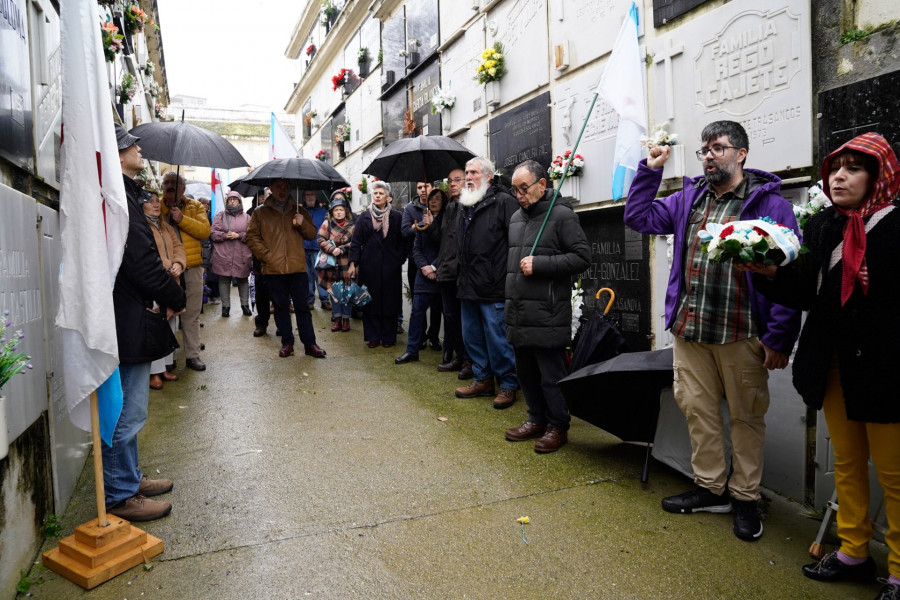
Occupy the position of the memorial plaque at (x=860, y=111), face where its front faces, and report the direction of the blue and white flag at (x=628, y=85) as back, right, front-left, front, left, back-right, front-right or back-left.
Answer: front-right

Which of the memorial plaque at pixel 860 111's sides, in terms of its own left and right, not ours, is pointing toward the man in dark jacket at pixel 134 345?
front

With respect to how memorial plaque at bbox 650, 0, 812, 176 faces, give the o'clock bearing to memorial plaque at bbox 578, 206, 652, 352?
memorial plaque at bbox 578, 206, 652, 352 is roughly at 3 o'clock from memorial plaque at bbox 650, 0, 812, 176.

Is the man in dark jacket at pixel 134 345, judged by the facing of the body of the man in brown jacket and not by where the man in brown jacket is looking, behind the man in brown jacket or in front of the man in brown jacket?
in front

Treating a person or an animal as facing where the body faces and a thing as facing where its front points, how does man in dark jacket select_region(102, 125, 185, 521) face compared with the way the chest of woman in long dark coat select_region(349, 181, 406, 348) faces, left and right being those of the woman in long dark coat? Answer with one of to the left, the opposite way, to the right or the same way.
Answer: to the left

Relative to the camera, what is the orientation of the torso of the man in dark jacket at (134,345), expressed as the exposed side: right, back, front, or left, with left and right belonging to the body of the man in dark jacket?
right

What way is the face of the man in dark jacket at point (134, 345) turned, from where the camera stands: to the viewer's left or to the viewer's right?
to the viewer's right

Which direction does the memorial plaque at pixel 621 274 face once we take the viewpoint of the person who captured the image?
facing the viewer and to the left of the viewer

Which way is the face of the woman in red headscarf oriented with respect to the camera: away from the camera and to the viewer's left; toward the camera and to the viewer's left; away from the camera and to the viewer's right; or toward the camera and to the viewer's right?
toward the camera and to the viewer's left

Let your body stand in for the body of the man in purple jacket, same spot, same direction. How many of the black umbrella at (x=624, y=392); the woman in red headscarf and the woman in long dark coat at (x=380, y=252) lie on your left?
1
